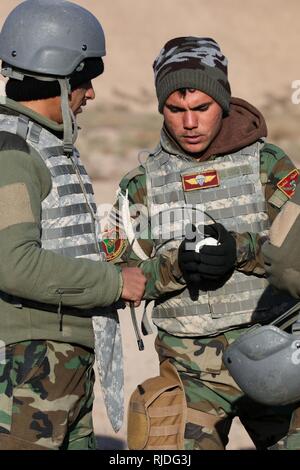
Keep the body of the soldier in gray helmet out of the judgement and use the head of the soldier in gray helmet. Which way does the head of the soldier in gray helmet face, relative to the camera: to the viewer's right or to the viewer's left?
to the viewer's right

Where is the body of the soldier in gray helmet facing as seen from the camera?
to the viewer's right
